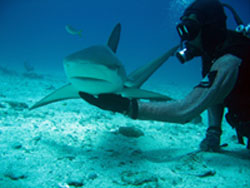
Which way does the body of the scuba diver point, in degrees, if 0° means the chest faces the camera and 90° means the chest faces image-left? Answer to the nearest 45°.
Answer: approximately 90°
